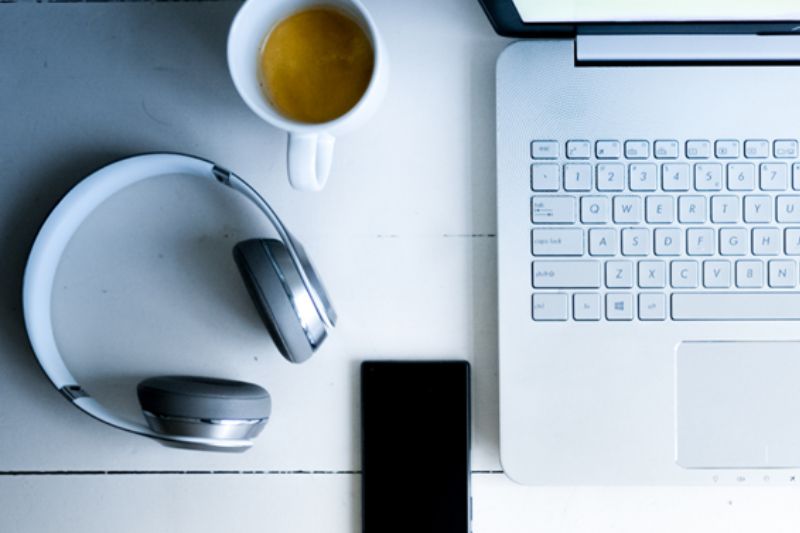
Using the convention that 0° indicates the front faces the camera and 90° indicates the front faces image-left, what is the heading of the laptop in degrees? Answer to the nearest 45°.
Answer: approximately 0°
